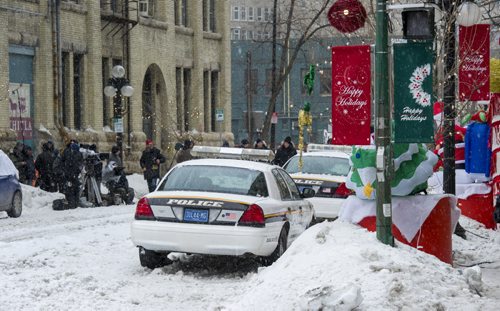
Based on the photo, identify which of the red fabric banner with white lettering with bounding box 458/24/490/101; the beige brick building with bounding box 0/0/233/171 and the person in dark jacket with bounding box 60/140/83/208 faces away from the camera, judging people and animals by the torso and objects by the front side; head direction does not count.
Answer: the person in dark jacket

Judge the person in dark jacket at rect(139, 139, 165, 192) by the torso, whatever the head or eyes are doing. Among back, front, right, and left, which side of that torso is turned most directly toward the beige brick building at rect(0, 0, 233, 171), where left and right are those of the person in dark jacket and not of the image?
back

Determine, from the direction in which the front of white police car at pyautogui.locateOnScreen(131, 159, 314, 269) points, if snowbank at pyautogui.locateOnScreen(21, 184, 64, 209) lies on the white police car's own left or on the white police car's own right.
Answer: on the white police car's own left

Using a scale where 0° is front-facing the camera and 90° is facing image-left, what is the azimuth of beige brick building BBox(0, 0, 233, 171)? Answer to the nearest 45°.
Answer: approximately 315°

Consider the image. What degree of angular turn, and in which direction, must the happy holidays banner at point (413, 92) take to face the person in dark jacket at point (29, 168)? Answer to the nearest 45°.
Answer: approximately 135° to its right

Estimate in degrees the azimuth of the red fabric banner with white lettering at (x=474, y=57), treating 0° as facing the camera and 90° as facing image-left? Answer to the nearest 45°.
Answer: approximately 0°

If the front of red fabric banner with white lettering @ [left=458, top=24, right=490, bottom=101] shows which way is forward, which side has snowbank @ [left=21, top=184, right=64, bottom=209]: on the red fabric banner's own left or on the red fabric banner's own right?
on the red fabric banner's own right

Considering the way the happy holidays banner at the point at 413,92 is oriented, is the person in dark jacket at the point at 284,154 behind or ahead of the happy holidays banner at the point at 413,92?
behind
